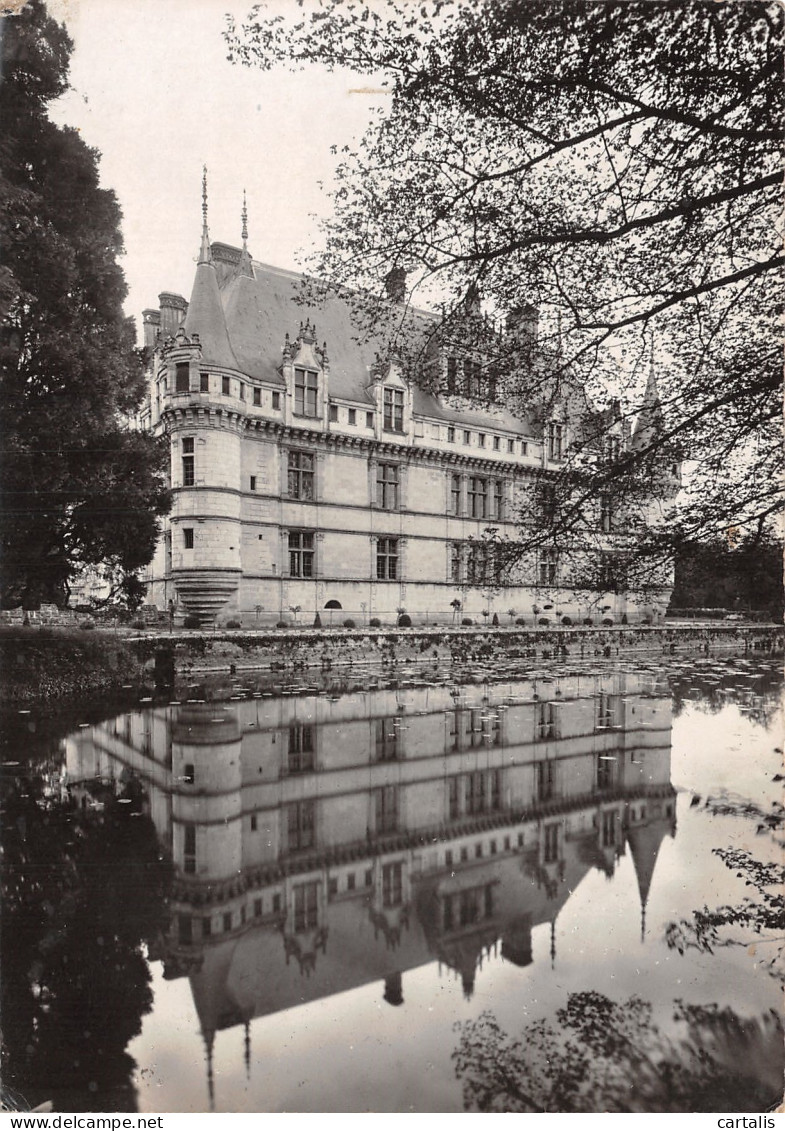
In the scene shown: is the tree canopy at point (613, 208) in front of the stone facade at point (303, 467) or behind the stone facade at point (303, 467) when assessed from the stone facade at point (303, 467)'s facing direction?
in front
